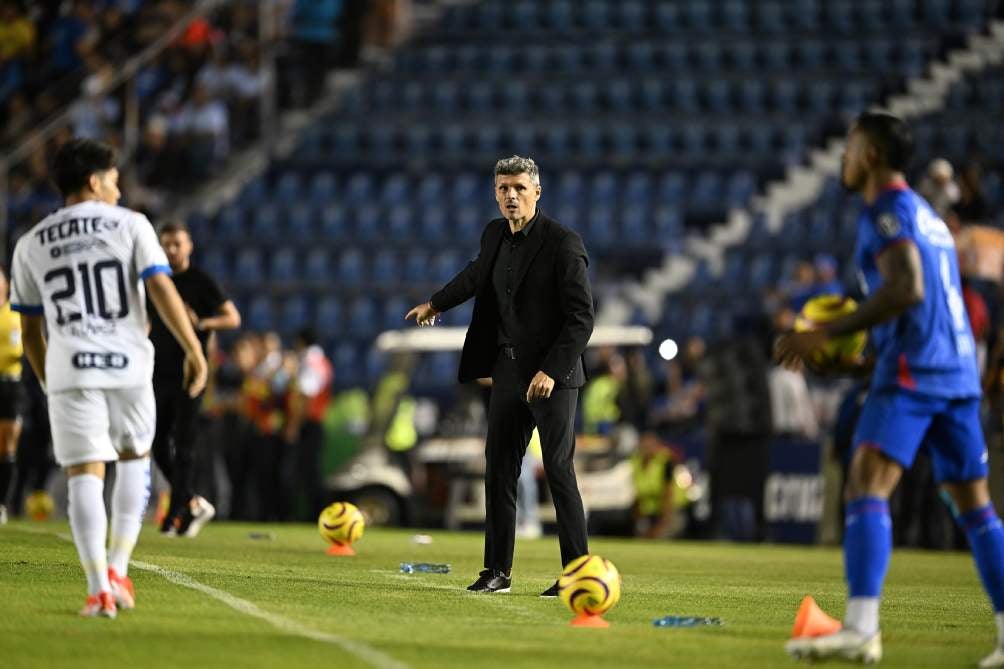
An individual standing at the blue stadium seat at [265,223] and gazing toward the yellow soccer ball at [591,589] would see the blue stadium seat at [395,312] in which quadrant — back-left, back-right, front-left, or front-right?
front-left

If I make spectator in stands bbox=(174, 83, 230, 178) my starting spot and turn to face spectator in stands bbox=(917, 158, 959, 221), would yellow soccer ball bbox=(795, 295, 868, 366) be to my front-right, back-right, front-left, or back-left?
front-right

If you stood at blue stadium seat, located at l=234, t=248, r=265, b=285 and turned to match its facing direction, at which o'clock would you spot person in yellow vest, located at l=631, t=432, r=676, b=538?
The person in yellow vest is roughly at 11 o'clock from the blue stadium seat.

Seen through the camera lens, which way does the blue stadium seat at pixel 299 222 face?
facing the viewer

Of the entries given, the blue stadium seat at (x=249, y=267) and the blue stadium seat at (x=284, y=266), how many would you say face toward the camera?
2

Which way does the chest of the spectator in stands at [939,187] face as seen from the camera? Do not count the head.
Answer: toward the camera

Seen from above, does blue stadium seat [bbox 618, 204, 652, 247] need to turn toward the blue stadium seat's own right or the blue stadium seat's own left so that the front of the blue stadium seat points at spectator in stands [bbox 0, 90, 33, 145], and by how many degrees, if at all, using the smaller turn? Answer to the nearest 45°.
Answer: approximately 45° to the blue stadium seat's own right

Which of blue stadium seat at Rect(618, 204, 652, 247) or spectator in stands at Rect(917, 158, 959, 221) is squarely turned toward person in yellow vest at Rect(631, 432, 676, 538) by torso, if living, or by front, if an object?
the blue stadium seat

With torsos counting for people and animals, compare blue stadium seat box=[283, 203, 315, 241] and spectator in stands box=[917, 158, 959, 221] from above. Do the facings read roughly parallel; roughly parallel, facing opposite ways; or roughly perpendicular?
roughly parallel

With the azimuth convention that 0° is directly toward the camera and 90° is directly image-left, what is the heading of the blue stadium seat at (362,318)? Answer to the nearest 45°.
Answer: approximately 0°

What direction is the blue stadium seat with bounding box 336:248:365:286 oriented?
toward the camera

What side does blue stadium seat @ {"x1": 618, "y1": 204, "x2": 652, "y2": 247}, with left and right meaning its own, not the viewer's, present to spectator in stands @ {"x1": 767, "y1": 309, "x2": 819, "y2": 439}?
front

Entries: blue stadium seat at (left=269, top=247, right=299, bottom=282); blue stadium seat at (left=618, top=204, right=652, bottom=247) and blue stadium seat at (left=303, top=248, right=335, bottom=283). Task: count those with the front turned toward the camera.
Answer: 3

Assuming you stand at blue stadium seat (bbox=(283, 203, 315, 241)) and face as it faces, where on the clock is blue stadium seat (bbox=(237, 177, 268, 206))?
blue stadium seat (bbox=(237, 177, 268, 206)) is roughly at 4 o'clock from blue stadium seat (bbox=(283, 203, 315, 241)).

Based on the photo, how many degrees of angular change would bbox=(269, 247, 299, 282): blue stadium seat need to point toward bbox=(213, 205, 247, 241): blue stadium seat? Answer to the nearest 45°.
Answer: approximately 135° to its right
